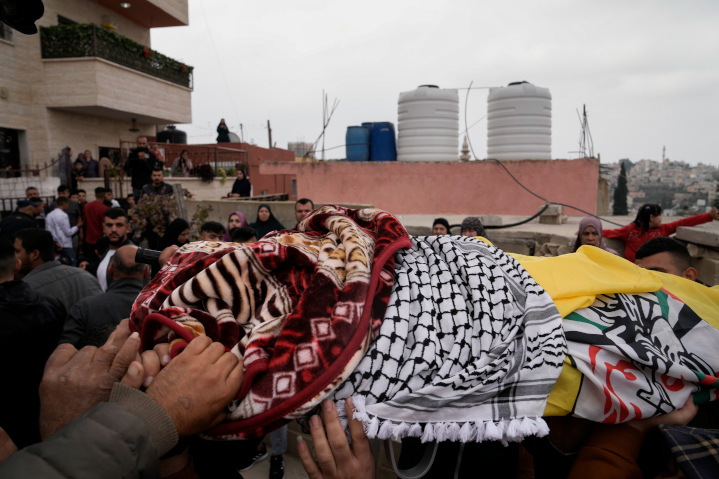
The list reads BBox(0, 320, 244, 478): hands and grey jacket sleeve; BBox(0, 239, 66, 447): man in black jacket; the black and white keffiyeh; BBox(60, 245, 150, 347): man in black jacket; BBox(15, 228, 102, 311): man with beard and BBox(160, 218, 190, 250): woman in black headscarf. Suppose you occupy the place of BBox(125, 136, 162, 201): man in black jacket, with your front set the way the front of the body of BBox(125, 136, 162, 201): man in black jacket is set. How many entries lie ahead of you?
6

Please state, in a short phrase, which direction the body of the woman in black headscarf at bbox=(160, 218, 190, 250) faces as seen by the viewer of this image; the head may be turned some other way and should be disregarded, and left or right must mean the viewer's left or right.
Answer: facing the viewer and to the right of the viewer

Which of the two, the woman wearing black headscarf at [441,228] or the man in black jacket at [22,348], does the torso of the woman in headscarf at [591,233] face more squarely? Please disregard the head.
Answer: the man in black jacket

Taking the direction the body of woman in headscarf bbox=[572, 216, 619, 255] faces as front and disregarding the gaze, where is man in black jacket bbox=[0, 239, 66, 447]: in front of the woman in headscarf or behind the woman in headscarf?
in front

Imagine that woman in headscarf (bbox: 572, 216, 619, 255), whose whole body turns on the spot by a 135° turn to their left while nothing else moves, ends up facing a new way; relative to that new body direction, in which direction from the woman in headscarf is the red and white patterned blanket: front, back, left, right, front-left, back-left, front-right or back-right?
back-right

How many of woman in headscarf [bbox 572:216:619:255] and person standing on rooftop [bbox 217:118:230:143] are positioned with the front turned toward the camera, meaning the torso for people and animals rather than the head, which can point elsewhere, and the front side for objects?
2

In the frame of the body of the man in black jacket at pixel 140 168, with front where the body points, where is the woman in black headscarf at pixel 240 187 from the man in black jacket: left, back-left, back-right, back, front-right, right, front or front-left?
left

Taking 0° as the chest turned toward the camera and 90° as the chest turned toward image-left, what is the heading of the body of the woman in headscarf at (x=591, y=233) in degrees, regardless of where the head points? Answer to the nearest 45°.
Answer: approximately 0°

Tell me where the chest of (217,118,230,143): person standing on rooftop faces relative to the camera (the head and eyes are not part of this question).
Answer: toward the camera
